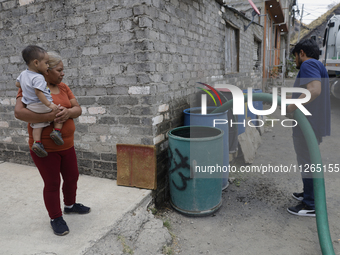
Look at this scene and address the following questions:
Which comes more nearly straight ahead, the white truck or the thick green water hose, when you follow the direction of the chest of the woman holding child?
the thick green water hose

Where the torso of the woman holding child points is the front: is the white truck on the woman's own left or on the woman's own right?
on the woman's own left

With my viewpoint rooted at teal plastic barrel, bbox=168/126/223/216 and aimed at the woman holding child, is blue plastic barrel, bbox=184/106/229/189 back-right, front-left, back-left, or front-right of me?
back-right

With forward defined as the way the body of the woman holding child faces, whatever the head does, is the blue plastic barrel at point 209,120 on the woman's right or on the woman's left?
on the woman's left

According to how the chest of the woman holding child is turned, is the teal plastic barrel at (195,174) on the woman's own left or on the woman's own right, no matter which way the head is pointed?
on the woman's own left

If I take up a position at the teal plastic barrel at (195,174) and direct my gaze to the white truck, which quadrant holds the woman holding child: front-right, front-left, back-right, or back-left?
back-left

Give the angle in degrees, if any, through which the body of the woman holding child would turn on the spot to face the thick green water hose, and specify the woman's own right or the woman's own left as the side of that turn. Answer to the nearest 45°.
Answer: approximately 45° to the woman's own left

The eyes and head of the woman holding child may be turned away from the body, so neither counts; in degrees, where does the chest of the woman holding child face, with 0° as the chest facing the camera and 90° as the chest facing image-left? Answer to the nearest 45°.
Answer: approximately 315°
